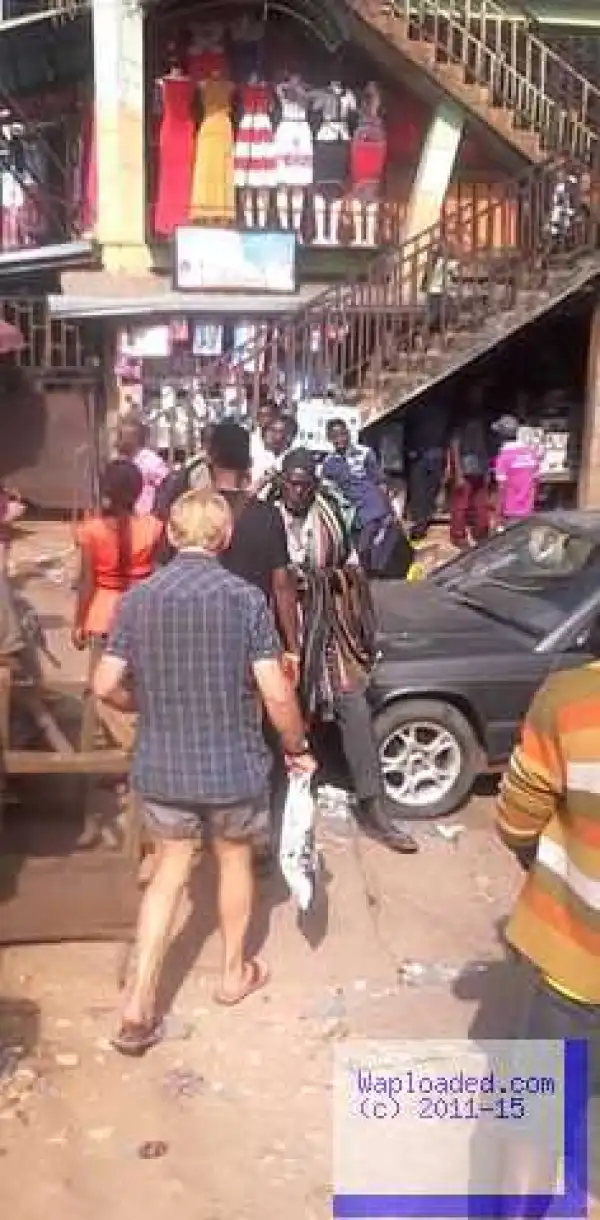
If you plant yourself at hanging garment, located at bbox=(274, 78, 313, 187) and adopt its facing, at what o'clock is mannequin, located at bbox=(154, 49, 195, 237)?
The mannequin is roughly at 3 o'clock from the hanging garment.

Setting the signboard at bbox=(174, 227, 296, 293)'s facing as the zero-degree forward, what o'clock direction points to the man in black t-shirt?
The man in black t-shirt is roughly at 12 o'clock from the signboard.

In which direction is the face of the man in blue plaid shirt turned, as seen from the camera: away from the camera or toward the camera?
away from the camera

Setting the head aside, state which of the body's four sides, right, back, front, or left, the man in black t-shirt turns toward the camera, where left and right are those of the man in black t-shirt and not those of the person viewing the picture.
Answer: back

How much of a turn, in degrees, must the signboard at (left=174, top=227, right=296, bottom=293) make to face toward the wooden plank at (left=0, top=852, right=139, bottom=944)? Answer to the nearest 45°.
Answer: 0° — it already faces it

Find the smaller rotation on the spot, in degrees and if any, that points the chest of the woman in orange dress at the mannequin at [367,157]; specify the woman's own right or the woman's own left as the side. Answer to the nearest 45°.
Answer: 0° — they already face it

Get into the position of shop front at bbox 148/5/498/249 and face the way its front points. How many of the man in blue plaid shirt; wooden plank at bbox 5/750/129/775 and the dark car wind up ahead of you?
3

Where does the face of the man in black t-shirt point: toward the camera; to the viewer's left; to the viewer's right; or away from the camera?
away from the camera

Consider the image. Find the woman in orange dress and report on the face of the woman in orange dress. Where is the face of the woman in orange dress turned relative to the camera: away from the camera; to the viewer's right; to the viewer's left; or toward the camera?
away from the camera
